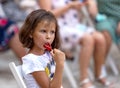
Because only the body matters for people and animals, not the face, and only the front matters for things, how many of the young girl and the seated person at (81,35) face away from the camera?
0

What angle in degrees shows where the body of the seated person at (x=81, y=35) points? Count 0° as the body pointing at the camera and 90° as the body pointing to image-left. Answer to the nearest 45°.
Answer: approximately 315°

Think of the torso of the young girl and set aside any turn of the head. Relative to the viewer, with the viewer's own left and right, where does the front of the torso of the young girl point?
facing the viewer and to the right of the viewer

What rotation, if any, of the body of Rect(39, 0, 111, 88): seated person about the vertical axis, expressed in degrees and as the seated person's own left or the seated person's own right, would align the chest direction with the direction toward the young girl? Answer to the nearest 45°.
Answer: approximately 45° to the seated person's own right

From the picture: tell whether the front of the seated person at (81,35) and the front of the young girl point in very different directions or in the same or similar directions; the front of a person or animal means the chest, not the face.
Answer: same or similar directions

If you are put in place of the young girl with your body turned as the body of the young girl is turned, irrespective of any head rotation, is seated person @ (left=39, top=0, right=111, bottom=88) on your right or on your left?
on your left

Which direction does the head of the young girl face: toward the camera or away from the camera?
toward the camera
